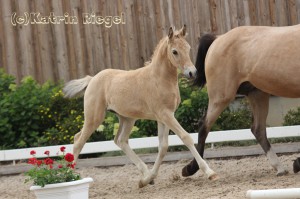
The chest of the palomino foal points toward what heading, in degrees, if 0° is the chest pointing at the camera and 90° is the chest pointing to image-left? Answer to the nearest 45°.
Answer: approximately 270°

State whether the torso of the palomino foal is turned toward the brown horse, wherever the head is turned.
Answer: yes

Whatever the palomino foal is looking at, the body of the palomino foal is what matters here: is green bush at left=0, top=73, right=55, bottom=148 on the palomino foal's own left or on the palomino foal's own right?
on the palomino foal's own left
